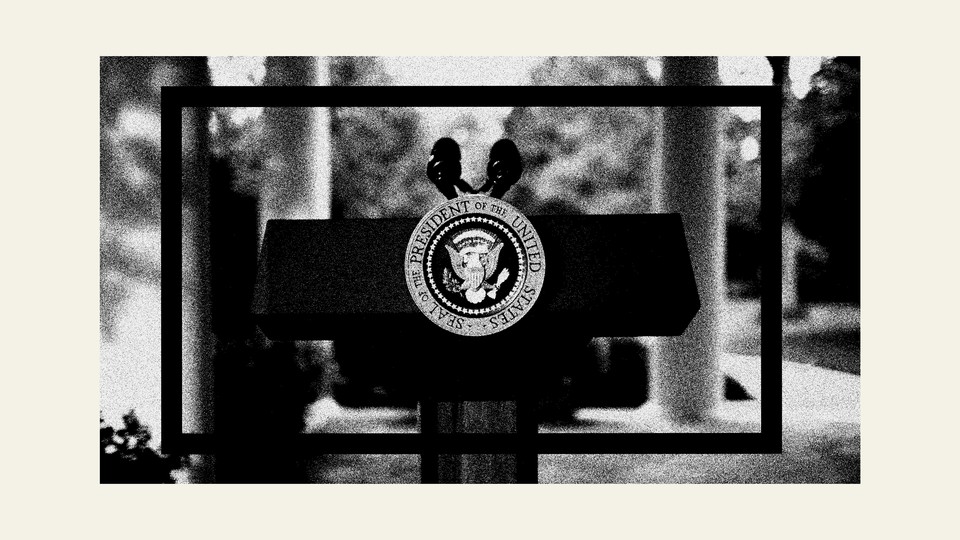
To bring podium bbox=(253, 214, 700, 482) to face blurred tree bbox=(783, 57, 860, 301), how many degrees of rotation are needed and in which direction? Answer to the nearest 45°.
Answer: approximately 90° to its left

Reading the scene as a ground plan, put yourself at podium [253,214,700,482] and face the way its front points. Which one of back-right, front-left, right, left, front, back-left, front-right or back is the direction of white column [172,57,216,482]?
right

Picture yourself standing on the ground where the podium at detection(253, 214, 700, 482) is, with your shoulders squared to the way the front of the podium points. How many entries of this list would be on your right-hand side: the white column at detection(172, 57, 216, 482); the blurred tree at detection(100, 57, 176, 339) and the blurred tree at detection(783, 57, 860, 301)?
2

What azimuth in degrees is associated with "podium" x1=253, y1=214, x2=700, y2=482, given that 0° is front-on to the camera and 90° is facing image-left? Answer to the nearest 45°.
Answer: approximately 0°
